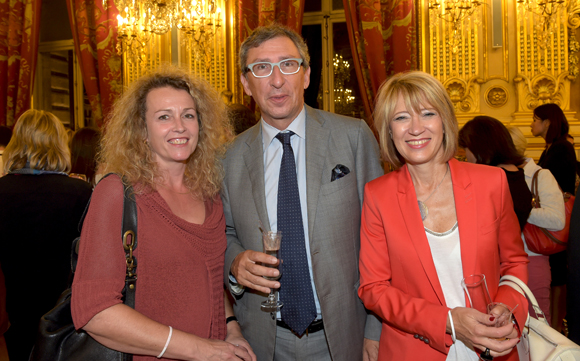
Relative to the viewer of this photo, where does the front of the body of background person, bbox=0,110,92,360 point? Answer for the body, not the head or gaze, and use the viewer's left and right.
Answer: facing away from the viewer

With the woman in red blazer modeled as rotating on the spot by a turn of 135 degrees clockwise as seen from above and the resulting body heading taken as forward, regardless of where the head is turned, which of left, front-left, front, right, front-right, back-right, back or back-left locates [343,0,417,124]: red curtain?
front-right

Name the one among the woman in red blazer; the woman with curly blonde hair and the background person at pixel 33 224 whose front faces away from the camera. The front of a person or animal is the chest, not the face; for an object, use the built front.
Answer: the background person

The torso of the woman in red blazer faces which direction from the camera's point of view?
toward the camera

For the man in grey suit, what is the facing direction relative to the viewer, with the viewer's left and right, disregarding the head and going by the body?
facing the viewer

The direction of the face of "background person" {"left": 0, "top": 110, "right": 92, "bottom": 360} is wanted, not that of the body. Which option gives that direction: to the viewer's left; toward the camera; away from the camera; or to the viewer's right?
away from the camera

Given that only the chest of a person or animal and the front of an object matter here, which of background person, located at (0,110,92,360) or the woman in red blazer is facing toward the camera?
the woman in red blazer

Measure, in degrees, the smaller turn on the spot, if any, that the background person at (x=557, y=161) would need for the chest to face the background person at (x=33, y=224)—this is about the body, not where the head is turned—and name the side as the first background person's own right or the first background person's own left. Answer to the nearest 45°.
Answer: approximately 45° to the first background person's own left

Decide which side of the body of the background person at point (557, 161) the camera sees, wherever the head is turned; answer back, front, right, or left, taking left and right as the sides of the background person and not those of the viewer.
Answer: left

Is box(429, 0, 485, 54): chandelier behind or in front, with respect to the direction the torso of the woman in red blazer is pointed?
behind

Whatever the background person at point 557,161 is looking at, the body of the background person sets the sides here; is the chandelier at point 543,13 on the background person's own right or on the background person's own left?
on the background person's own right

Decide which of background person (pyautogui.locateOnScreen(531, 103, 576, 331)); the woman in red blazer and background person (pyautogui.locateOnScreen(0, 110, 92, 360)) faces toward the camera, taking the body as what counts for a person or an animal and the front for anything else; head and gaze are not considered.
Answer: the woman in red blazer

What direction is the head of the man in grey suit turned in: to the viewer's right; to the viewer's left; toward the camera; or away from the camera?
toward the camera

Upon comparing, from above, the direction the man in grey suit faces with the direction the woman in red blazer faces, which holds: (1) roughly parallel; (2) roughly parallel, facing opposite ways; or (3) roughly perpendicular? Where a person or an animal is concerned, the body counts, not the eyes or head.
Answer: roughly parallel

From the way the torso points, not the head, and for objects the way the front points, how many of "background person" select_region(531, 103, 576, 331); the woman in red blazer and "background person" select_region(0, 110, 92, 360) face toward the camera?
1
